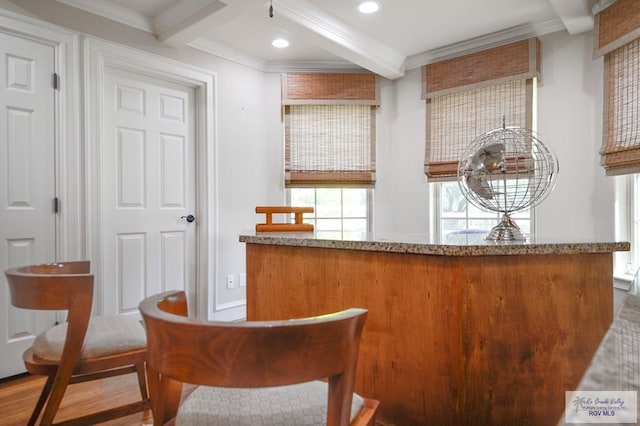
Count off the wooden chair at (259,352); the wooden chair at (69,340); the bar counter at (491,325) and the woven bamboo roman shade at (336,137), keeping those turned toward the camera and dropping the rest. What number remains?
2

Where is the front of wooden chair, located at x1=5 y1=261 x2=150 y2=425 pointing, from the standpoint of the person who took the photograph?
facing away from the viewer and to the right of the viewer

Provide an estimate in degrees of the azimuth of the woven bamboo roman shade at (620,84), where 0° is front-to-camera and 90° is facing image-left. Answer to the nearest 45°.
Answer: approximately 45°

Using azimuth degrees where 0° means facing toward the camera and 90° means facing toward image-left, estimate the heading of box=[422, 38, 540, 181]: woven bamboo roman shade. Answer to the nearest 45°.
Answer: approximately 45°

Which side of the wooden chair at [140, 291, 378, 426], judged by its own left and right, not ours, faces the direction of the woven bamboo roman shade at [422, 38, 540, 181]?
front

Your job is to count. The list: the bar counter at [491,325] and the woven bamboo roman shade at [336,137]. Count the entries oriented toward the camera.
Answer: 2

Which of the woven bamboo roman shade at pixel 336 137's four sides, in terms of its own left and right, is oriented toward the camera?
front

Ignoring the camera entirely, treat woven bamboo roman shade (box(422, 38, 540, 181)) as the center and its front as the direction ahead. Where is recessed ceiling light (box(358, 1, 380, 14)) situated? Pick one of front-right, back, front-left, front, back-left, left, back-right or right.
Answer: front

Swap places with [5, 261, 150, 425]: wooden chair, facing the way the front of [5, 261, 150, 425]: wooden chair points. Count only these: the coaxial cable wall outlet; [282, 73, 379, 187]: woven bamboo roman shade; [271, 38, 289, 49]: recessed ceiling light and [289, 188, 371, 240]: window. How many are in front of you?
4

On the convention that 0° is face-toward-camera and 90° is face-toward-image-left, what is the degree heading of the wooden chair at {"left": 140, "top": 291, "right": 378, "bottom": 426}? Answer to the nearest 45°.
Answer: approximately 225°

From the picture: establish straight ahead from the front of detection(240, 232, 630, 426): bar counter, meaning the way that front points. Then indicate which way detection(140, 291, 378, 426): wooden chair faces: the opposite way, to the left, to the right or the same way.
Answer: the opposite way

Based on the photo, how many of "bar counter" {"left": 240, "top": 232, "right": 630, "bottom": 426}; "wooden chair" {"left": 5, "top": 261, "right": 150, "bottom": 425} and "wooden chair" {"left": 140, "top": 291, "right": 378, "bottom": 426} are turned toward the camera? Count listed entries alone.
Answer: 1

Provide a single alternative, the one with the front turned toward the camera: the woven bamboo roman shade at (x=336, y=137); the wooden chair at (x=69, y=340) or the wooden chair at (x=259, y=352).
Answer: the woven bamboo roman shade

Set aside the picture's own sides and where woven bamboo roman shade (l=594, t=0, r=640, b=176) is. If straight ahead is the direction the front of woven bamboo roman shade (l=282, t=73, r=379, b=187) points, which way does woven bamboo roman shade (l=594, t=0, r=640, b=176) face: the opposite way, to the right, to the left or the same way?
to the right
